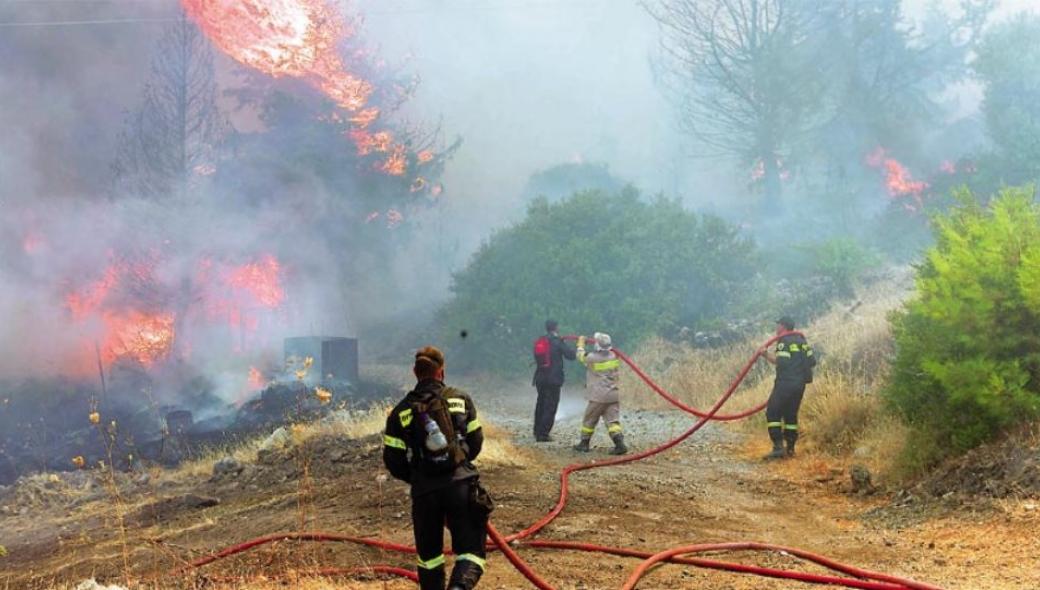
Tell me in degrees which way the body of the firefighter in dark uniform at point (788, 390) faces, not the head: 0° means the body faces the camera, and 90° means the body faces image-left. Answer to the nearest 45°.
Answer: approximately 135°

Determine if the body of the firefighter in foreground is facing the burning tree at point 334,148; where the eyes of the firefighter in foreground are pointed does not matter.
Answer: yes

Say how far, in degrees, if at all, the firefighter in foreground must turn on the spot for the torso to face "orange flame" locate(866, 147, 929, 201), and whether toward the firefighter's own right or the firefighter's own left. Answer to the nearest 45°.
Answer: approximately 45° to the firefighter's own right

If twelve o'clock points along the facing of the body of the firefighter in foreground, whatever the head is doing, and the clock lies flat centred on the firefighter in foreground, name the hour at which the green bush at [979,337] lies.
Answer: The green bush is roughly at 2 o'clock from the firefighter in foreground.

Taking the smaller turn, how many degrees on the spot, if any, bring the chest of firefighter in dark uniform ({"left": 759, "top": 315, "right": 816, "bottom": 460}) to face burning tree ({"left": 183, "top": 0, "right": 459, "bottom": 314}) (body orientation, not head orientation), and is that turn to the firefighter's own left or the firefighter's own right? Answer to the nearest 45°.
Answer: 0° — they already face it

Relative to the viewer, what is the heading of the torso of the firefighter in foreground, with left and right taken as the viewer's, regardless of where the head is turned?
facing away from the viewer

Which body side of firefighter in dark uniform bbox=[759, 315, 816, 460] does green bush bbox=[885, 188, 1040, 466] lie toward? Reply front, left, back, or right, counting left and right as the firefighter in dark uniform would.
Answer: back

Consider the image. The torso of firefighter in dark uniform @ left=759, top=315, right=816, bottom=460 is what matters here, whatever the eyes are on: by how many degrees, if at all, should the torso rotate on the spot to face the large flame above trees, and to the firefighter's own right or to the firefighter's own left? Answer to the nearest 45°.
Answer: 0° — they already face it
